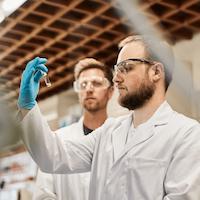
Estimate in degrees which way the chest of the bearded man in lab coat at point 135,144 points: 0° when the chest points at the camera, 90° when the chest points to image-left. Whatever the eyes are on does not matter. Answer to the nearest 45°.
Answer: approximately 45°

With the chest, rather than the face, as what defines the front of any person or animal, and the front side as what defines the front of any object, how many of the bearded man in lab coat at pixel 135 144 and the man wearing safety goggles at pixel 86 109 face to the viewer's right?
0

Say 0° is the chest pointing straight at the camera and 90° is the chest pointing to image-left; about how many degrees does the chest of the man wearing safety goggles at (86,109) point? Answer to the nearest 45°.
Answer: approximately 45°

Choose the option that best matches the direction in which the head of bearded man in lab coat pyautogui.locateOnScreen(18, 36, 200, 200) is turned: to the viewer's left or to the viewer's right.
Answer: to the viewer's left
